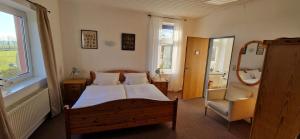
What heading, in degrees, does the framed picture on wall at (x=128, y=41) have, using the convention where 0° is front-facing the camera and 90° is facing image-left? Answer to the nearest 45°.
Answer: approximately 0°

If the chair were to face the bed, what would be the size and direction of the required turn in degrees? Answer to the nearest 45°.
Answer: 0° — it already faces it

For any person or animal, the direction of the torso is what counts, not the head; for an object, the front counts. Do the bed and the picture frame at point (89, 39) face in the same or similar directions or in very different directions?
same or similar directions

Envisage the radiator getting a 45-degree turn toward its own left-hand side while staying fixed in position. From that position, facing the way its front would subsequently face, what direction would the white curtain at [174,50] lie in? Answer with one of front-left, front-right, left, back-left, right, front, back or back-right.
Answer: front

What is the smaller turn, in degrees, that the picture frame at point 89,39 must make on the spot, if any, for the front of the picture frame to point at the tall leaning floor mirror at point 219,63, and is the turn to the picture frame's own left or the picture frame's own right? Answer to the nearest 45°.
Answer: approximately 90° to the picture frame's own left

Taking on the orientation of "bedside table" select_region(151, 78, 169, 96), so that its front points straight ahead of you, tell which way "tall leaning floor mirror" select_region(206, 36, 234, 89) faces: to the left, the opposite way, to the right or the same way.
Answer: to the right

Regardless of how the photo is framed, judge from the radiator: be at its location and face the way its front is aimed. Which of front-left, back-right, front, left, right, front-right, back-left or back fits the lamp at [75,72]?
left

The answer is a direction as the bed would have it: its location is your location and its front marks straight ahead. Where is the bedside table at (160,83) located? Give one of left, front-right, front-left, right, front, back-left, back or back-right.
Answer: back-left

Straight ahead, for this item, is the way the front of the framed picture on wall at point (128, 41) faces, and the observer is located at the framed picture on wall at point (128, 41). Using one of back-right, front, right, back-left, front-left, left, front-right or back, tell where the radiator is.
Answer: front-right

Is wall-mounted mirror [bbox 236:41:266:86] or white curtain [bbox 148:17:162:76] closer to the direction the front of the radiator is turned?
the wall-mounted mirror

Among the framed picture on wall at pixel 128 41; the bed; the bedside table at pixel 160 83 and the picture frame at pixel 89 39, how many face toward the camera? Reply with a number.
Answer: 4

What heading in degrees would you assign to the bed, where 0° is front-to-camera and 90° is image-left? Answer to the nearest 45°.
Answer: approximately 0°

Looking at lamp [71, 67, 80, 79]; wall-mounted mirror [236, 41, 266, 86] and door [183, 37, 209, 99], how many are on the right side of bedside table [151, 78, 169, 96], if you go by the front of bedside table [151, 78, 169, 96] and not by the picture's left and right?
1

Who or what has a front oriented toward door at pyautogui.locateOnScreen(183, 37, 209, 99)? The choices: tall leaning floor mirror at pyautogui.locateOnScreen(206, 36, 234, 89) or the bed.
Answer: the tall leaning floor mirror

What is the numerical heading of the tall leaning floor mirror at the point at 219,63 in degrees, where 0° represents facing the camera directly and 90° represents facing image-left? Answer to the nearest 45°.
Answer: approximately 45°

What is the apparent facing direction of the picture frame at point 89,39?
toward the camera

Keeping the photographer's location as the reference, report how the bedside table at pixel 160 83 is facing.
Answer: facing the viewer

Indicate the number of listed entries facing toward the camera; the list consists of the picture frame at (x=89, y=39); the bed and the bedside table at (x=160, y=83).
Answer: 3

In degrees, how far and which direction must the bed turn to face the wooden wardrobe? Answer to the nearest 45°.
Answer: approximately 45° to its left

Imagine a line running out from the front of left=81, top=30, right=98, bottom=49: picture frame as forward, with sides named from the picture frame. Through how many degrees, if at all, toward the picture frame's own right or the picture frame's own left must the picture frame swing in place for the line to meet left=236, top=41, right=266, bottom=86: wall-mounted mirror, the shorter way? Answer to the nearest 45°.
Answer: approximately 45° to the picture frame's own left

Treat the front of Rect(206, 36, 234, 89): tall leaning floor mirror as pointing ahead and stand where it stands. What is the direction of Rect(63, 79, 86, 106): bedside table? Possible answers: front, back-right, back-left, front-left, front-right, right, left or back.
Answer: front
